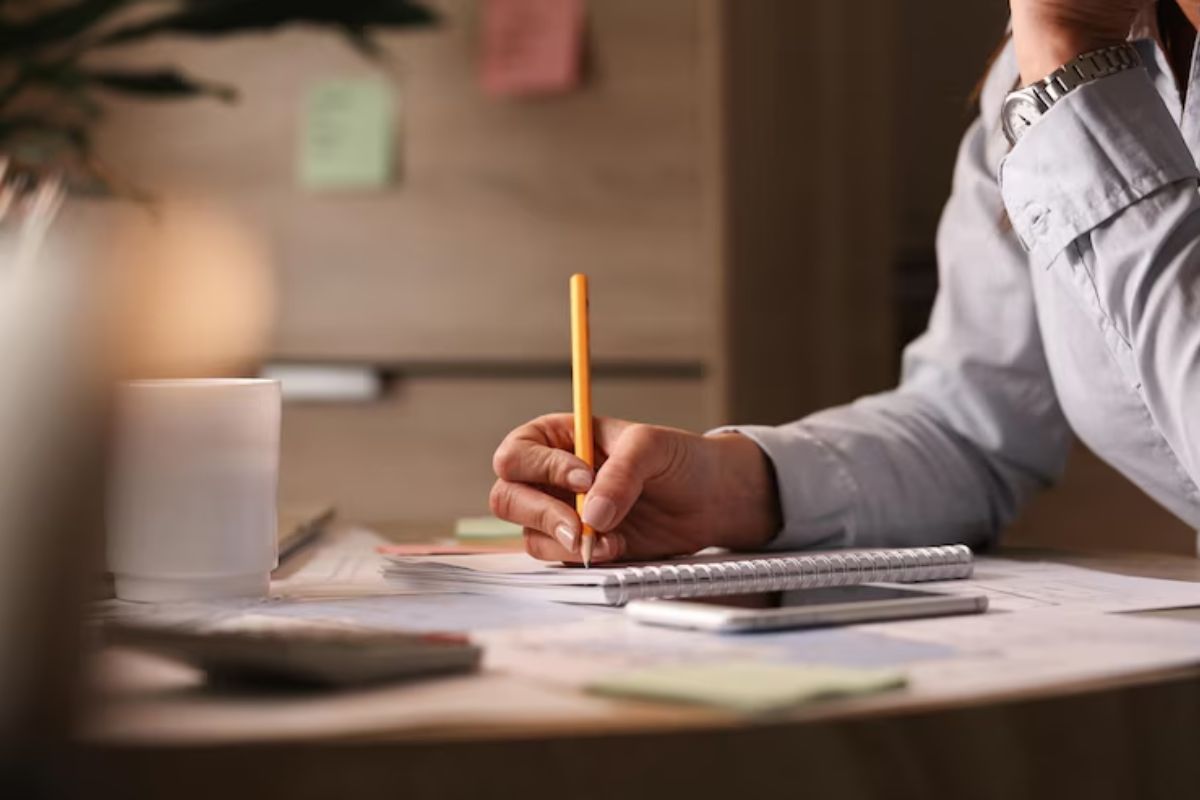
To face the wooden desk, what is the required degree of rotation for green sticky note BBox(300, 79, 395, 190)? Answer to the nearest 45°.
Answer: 0° — it already faces it

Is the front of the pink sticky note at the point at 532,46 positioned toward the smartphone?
yes

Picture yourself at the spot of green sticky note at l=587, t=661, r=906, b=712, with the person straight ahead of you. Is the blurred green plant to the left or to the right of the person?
left

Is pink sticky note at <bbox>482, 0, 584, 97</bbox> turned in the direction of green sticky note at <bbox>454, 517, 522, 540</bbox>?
yes

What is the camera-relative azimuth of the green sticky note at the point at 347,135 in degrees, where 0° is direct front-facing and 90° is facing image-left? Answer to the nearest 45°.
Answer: approximately 0°

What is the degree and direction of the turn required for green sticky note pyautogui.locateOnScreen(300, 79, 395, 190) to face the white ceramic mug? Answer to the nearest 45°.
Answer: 0° — it already faces it

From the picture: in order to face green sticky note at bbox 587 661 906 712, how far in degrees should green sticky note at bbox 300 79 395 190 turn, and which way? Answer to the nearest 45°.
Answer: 0° — it already faces it

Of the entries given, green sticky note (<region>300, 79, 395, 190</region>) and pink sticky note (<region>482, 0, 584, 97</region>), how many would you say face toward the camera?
2
